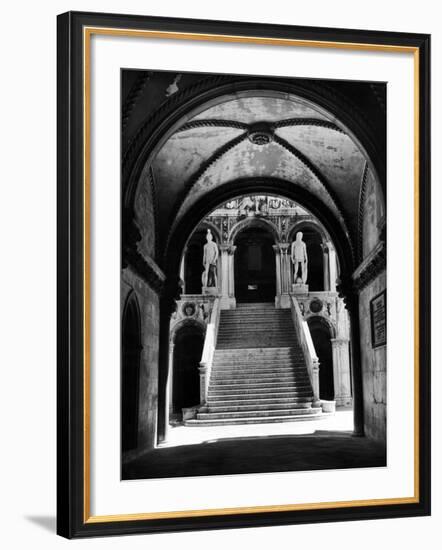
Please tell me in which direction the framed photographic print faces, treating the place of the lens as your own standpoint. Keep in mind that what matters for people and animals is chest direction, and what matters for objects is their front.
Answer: facing the viewer and to the right of the viewer
